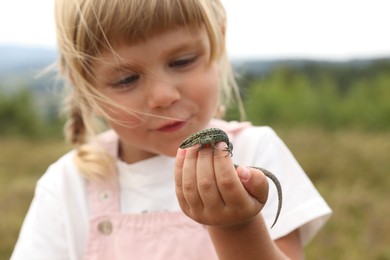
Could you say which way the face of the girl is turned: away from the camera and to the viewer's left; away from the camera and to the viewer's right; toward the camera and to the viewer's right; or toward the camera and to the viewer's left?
toward the camera and to the viewer's right

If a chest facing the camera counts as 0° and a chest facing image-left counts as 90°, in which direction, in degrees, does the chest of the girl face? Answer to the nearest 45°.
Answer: approximately 0°
